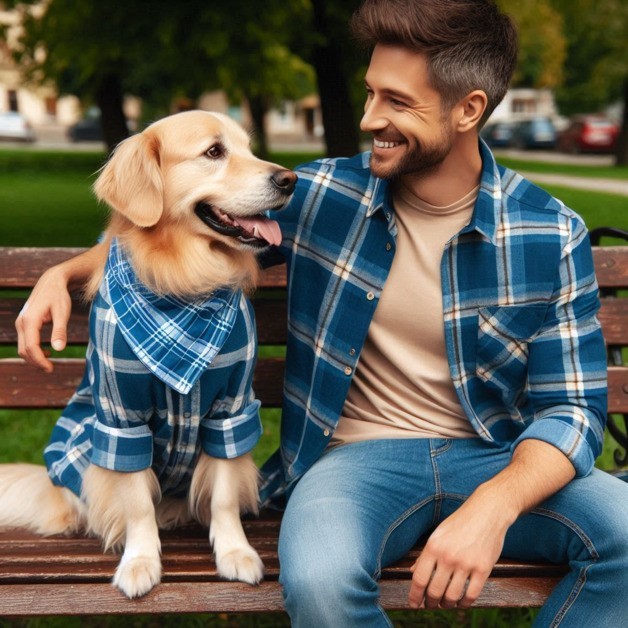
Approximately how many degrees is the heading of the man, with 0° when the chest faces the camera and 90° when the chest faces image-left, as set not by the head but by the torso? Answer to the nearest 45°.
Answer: approximately 0°

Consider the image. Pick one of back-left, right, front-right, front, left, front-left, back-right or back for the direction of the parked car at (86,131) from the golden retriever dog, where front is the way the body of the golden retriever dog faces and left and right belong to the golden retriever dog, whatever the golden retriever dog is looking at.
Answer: back-left

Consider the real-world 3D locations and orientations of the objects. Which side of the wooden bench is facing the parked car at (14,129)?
back

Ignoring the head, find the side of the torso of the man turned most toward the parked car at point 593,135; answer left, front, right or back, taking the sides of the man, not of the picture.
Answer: back

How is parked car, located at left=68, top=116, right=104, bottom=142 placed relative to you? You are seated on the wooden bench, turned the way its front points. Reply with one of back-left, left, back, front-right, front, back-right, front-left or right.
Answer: back

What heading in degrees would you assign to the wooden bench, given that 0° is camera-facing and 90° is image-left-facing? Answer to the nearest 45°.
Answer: approximately 0°

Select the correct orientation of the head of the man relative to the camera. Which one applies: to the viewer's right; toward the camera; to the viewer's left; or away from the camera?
to the viewer's left

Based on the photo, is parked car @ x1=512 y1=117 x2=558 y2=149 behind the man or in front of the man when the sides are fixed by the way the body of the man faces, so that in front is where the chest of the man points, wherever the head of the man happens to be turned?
behind

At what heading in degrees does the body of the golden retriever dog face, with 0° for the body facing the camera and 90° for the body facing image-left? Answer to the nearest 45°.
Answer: approximately 315°

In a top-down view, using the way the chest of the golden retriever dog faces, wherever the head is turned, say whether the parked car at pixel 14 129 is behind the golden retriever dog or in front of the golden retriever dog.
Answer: behind

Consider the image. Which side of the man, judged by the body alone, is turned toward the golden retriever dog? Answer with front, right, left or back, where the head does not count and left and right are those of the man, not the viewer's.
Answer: right

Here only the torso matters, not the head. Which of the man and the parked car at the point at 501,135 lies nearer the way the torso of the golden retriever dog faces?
the man
